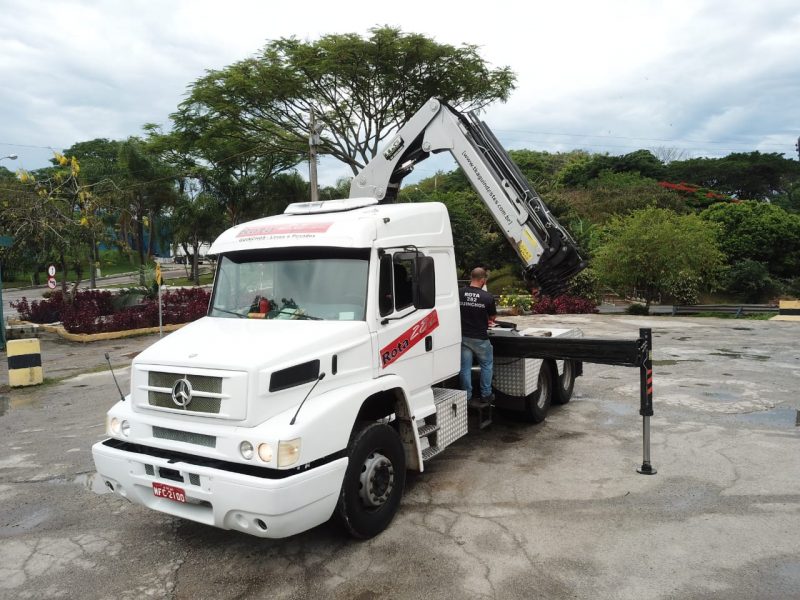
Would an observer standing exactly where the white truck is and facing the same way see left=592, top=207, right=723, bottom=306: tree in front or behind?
behind

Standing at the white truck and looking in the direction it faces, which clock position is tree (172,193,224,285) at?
The tree is roughly at 4 o'clock from the white truck.

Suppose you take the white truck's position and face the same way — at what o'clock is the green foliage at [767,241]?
The green foliage is roughly at 6 o'clock from the white truck.

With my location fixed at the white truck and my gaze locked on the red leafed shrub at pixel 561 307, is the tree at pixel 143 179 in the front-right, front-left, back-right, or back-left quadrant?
front-left

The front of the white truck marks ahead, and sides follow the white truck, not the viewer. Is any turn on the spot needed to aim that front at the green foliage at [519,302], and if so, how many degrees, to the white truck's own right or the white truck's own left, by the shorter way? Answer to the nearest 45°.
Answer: approximately 135° to the white truck's own right

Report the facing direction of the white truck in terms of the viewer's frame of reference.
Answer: facing the viewer and to the left of the viewer

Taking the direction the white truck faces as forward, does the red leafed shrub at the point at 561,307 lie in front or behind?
behind

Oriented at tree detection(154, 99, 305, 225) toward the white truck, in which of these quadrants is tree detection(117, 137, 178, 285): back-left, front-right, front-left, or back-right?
back-right

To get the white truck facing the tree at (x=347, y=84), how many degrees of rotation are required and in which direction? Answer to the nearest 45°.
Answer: approximately 135° to its right

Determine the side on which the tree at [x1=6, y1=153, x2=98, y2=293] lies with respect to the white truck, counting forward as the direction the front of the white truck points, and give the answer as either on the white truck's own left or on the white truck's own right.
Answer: on the white truck's own right

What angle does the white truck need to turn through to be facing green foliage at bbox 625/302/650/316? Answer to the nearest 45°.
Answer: approximately 180°

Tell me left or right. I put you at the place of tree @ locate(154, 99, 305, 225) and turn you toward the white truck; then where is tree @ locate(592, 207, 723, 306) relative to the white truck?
left
